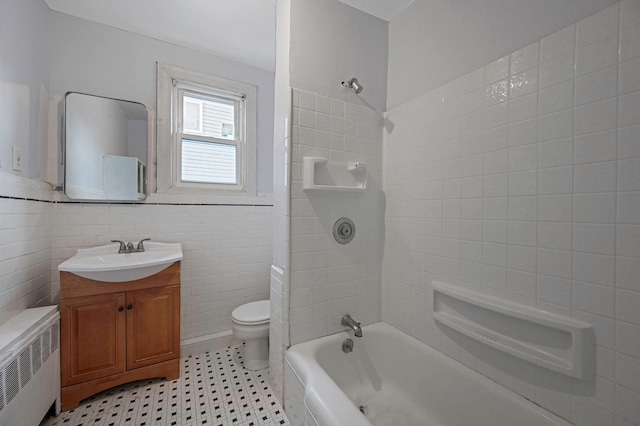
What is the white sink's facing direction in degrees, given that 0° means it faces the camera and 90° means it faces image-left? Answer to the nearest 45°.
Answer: approximately 0°

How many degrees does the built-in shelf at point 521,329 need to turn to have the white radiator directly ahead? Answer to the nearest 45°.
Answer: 0° — it already faces it

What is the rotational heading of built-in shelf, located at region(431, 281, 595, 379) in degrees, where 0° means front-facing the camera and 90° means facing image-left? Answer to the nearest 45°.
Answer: approximately 45°
